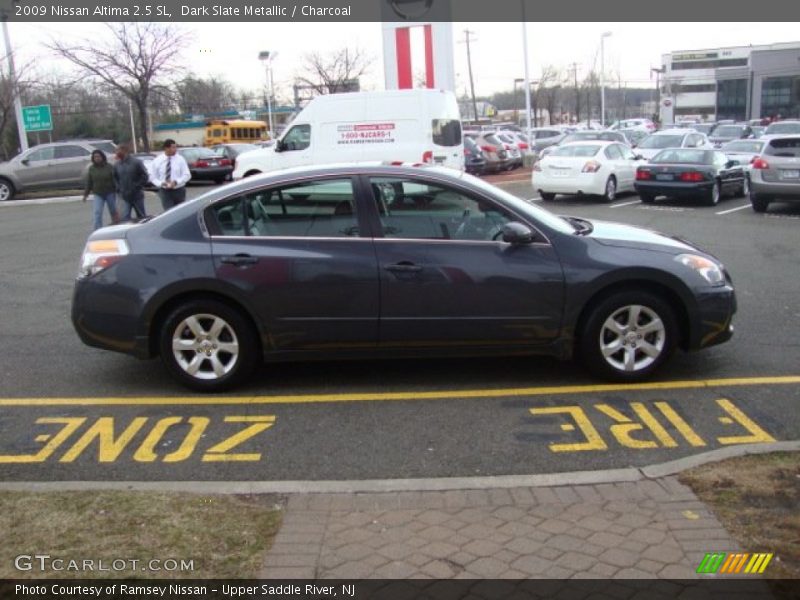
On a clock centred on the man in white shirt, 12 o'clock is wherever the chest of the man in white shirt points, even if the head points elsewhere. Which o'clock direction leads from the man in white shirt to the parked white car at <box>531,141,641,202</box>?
The parked white car is roughly at 8 o'clock from the man in white shirt.

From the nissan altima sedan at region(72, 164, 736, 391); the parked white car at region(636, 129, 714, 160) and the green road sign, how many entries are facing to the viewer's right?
1

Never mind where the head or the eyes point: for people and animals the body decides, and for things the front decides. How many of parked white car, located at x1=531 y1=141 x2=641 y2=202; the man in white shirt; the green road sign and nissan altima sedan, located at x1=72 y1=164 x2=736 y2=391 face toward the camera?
2

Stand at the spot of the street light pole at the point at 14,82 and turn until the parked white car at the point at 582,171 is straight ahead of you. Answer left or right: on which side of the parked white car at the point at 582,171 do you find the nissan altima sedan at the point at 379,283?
right

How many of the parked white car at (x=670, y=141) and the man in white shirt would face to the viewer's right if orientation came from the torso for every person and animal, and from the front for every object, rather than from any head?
0

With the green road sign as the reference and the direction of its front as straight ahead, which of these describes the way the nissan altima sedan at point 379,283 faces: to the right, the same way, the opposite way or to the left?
to the left

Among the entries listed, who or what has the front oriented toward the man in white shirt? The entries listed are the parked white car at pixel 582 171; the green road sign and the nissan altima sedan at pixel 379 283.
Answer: the green road sign

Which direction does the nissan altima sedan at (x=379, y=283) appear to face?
to the viewer's right

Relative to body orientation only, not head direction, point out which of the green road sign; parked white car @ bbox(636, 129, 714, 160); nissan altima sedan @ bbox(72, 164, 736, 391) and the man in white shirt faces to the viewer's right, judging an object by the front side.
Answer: the nissan altima sedan

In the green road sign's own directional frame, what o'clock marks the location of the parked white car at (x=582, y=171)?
The parked white car is roughly at 11 o'clock from the green road sign.
